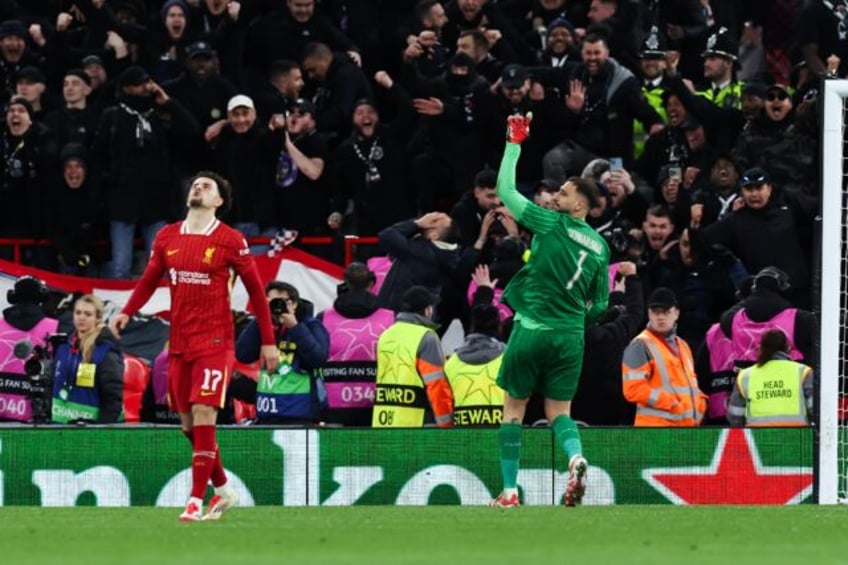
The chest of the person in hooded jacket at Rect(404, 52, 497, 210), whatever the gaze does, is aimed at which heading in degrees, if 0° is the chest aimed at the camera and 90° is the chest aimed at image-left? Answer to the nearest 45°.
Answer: approximately 45°

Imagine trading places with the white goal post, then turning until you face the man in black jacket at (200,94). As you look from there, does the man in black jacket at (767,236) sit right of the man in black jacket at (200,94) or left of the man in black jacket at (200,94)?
right

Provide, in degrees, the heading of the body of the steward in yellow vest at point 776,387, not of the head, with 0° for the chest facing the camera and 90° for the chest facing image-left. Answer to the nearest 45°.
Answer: approximately 180°

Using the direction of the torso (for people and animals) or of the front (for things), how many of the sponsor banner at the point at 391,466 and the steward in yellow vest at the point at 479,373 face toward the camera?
1

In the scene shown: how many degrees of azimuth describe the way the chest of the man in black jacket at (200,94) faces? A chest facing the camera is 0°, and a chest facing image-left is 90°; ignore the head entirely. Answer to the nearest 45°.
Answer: approximately 0°

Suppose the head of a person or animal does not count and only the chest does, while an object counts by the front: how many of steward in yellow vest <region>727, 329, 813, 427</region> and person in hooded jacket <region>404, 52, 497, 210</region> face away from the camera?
1

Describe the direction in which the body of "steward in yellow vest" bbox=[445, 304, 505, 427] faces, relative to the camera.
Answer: away from the camera

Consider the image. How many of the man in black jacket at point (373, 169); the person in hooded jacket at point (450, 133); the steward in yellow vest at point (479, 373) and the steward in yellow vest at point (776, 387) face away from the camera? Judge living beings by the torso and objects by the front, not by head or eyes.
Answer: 2
